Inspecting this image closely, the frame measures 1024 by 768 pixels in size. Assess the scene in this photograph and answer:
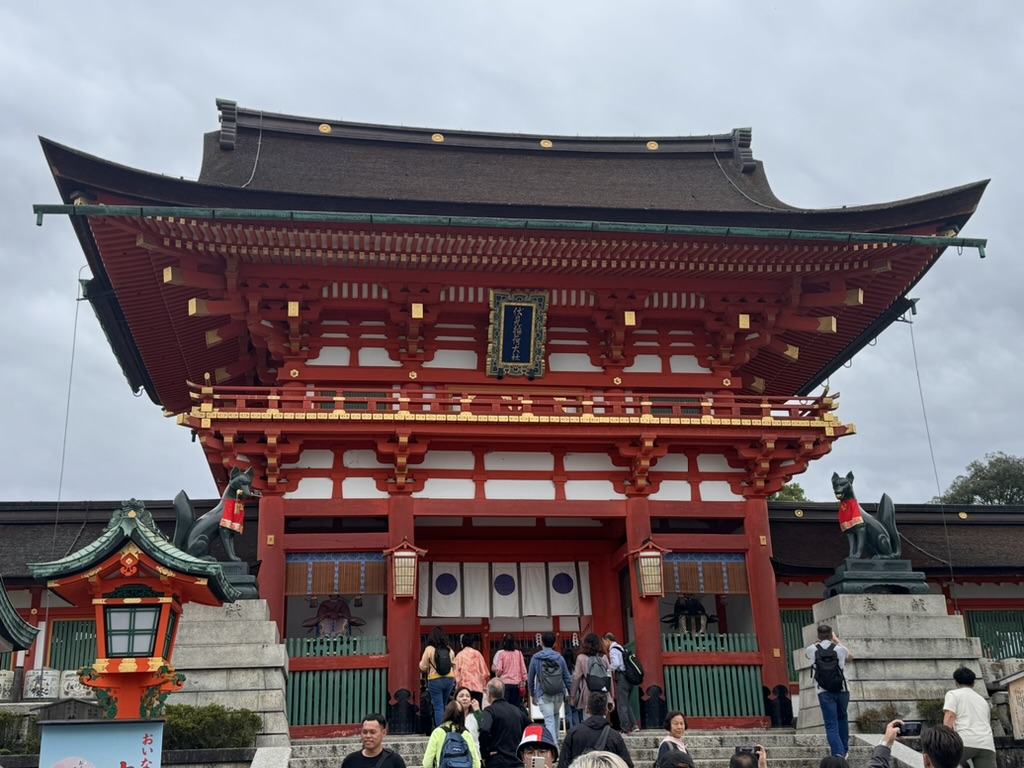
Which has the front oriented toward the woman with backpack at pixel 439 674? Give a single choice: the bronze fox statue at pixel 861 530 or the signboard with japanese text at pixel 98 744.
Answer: the bronze fox statue

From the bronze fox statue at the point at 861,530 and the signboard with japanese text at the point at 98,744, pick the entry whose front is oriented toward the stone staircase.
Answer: the bronze fox statue

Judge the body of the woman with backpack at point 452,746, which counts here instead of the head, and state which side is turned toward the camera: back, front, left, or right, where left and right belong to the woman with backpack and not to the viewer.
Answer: back

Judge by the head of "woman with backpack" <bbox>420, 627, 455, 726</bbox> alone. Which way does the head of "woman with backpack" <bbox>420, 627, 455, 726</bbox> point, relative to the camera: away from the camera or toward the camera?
away from the camera

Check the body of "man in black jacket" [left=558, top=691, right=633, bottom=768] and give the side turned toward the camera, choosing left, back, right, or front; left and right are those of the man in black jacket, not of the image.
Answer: back

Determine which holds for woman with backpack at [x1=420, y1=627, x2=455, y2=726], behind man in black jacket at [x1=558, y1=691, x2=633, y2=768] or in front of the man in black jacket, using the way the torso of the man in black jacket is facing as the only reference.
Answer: in front

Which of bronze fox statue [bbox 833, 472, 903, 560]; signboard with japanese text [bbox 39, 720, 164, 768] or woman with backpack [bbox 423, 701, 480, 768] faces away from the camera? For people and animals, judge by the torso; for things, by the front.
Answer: the woman with backpack

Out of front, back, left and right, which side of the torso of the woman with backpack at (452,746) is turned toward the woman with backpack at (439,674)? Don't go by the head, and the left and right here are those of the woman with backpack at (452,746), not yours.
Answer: front

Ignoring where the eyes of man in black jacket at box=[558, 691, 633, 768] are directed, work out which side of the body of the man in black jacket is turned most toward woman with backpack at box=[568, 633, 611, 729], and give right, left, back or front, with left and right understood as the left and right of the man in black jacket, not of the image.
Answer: front

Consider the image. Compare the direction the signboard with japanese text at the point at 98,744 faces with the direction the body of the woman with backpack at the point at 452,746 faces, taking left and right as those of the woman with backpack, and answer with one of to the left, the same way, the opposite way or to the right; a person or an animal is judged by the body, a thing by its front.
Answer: the opposite way

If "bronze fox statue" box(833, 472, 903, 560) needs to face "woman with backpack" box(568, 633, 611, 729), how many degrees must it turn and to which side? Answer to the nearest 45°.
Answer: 0° — it already faces them

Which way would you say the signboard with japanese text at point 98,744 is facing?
toward the camera

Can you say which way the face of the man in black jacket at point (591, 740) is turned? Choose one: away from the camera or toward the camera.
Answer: away from the camera

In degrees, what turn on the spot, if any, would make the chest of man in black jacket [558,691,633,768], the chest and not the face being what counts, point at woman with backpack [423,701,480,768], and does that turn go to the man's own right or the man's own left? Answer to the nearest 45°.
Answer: approximately 45° to the man's own left

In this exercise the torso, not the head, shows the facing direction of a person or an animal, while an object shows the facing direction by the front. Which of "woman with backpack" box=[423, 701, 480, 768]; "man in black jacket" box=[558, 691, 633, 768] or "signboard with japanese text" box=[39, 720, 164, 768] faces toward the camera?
the signboard with japanese text

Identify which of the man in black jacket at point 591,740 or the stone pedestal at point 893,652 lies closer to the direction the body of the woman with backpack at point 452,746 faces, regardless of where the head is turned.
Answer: the stone pedestal

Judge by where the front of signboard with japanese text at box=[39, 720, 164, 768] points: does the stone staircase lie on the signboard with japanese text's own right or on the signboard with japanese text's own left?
on the signboard with japanese text's own left

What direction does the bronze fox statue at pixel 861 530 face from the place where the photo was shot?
facing the viewer and to the left of the viewer

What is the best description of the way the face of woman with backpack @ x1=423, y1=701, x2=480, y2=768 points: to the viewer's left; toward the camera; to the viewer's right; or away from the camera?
away from the camera
